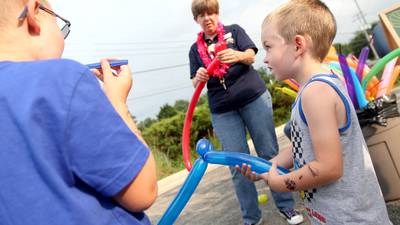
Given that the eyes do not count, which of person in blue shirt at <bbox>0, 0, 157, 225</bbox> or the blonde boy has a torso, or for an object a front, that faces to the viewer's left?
the blonde boy

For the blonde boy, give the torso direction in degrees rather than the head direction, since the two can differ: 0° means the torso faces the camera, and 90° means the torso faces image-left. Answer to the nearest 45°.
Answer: approximately 90°

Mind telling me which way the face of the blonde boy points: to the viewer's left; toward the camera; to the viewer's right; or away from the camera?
to the viewer's left

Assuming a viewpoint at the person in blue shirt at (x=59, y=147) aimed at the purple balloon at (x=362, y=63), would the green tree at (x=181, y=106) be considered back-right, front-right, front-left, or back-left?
front-left

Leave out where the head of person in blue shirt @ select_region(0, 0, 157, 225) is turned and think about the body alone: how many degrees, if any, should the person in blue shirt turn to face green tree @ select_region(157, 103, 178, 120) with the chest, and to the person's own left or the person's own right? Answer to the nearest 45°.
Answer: approximately 45° to the person's own left

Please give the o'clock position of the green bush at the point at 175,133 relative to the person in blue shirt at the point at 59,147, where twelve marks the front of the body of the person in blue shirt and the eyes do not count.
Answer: The green bush is roughly at 11 o'clock from the person in blue shirt.

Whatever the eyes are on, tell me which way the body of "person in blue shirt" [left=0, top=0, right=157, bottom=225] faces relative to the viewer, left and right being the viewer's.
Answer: facing away from the viewer and to the right of the viewer

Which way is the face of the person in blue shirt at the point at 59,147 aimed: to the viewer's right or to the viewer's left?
to the viewer's right

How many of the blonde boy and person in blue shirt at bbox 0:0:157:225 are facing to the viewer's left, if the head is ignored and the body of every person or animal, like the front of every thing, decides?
1
